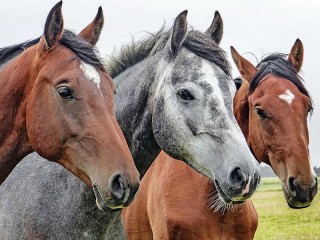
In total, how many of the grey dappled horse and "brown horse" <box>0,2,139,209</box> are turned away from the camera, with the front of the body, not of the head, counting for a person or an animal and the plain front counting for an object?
0

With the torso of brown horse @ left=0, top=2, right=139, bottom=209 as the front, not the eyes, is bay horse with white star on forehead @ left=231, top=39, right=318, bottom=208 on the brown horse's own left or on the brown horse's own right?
on the brown horse's own left

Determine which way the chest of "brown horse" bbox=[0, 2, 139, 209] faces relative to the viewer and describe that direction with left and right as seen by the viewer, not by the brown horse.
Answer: facing the viewer and to the right of the viewer

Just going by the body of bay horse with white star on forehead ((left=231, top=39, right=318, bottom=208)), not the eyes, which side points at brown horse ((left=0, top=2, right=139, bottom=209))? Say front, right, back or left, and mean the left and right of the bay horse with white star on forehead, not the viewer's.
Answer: right

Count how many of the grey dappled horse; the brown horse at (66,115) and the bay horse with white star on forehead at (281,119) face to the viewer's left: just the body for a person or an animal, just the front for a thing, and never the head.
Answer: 0

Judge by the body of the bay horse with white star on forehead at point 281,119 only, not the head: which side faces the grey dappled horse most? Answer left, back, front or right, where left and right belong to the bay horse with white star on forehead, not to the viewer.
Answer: right
